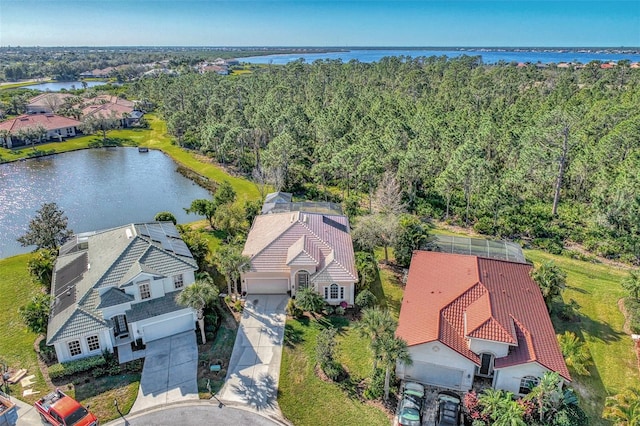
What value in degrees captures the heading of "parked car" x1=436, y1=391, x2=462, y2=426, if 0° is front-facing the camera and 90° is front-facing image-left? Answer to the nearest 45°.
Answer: approximately 180°

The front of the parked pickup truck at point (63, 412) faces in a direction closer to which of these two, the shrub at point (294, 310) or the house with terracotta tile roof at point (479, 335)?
the house with terracotta tile roof

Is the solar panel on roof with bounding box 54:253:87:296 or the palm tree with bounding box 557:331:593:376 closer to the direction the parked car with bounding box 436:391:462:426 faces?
the palm tree

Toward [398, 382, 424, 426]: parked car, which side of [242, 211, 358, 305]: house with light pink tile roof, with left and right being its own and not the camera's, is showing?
front

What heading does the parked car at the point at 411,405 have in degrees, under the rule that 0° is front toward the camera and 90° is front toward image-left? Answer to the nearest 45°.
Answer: approximately 180°

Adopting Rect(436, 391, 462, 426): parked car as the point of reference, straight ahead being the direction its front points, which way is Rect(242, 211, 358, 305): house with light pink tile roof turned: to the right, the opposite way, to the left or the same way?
the opposite way
